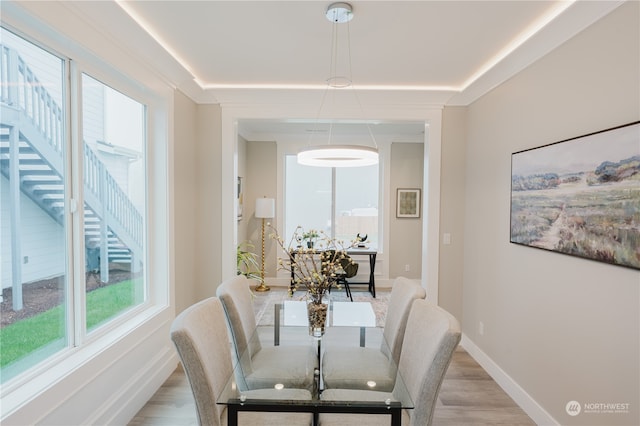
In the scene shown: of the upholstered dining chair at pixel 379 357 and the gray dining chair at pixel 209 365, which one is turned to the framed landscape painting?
the gray dining chair

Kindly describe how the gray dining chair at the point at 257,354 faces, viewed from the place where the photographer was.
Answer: facing to the right of the viewer

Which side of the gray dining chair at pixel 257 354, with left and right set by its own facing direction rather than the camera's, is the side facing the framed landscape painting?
front

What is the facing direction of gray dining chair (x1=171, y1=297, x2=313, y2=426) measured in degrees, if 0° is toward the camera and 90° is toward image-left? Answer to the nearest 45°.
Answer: approximately 270°

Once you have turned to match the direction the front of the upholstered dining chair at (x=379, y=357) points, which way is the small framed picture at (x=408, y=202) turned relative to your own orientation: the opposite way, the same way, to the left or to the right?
to the left

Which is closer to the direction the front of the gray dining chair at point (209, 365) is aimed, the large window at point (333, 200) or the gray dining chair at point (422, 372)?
the gray dining chair

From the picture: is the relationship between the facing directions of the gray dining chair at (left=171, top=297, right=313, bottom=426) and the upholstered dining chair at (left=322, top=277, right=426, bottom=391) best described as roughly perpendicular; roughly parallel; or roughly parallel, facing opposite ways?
roughly parallel, facing opposite ways

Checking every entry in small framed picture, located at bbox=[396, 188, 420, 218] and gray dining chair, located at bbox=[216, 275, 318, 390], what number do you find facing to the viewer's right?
1

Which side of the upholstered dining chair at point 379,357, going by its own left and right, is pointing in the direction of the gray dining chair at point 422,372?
left

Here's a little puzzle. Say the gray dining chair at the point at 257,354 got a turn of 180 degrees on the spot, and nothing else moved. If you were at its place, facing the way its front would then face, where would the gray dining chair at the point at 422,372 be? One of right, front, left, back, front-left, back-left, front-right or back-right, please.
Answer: back-left

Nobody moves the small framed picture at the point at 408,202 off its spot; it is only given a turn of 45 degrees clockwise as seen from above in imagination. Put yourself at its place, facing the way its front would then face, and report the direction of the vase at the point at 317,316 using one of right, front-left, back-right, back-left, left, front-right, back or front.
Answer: front-left

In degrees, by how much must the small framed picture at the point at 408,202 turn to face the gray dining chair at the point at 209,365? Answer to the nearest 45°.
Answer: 0° — it already faces it

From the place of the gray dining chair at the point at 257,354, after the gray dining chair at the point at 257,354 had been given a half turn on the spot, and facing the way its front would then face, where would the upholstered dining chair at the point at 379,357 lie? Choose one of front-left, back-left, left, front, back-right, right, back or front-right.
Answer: back

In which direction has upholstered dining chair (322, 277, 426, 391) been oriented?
to the viewer's left

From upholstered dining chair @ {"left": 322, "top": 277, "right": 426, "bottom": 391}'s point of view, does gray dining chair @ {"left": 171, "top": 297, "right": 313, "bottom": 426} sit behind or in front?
in front

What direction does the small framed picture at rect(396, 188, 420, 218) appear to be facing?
toward the camera
